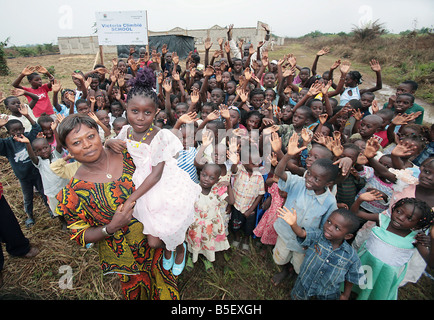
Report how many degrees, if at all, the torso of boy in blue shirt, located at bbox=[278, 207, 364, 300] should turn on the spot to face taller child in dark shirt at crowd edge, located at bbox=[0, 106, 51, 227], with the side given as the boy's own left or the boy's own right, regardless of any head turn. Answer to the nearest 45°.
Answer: approximately 45° to the boy's own right

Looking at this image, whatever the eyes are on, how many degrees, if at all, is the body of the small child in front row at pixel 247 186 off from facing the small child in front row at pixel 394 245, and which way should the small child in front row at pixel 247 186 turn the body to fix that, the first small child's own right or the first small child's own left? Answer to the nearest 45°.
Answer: approximately 45° to the first small child's own left

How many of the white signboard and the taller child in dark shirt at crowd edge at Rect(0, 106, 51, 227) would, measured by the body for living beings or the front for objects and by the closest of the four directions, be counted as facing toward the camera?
2

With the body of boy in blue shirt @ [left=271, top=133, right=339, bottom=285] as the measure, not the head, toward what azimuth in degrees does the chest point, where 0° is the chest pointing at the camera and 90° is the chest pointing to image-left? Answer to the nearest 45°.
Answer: approximately 45°

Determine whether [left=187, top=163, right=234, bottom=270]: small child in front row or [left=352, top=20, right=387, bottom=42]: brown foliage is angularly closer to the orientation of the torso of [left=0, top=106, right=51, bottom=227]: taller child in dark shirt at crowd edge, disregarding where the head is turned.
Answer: the small child in front row

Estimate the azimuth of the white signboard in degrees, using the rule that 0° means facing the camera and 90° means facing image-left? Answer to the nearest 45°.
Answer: approximately 0°

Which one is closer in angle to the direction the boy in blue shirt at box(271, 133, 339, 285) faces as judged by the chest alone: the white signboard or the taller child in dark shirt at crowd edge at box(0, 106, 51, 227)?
the taller child in dark shirt at crowd edge
